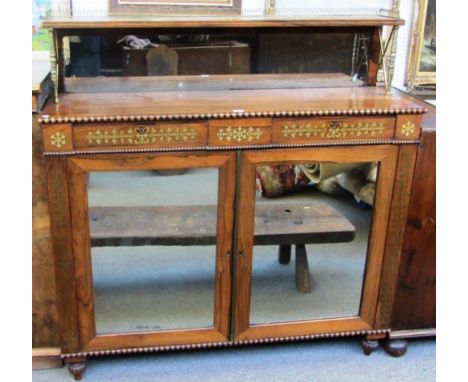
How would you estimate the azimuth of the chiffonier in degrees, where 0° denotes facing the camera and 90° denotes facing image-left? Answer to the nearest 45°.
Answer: approximately 0°

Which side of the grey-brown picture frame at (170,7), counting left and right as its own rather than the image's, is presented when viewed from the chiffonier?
front

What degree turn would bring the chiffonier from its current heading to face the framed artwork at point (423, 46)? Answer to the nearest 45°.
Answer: approximately 135° to its left

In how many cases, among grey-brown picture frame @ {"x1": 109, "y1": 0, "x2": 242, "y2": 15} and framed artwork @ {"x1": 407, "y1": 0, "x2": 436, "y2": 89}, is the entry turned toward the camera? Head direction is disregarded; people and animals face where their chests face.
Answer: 2

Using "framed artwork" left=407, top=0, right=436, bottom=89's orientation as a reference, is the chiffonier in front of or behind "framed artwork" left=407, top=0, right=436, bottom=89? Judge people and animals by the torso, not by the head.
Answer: in front

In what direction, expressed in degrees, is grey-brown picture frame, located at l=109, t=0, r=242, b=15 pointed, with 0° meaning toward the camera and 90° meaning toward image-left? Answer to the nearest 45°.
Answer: approximately 0°

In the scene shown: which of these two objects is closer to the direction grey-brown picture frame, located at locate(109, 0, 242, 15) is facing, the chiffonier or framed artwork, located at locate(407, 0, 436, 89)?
the chiffonier

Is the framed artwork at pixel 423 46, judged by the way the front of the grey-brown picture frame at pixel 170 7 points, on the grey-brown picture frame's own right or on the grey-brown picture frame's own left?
on the grey-brown picture frame's own left

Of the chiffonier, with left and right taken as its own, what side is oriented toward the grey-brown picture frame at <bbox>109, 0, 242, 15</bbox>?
back
